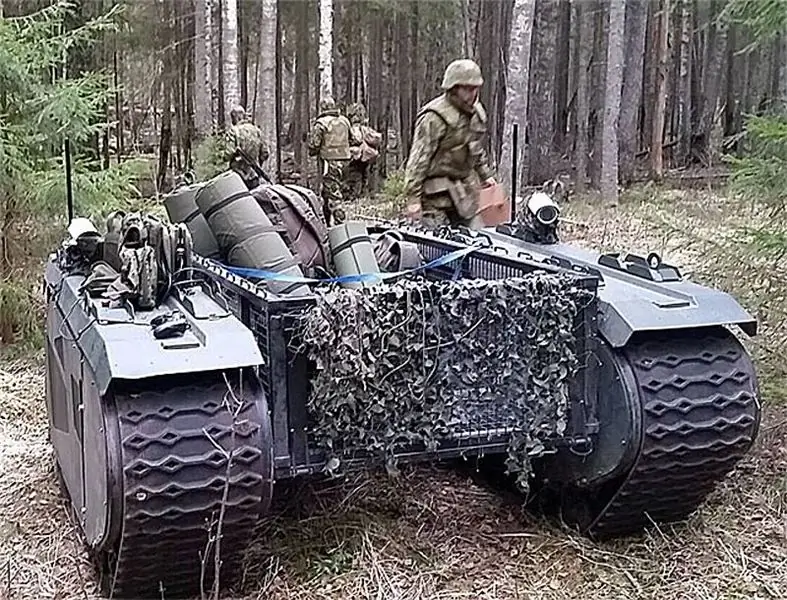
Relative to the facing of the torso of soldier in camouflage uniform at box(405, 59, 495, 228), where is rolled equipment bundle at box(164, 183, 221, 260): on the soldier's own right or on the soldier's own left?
on the soldier's own right

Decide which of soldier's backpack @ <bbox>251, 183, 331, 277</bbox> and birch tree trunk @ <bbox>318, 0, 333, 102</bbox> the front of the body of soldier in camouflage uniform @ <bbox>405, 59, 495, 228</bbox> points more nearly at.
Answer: the soldier's backpack

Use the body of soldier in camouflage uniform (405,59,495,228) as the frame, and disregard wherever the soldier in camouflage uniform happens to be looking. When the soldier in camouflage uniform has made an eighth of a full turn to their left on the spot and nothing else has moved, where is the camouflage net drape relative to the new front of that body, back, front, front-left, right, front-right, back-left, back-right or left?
right

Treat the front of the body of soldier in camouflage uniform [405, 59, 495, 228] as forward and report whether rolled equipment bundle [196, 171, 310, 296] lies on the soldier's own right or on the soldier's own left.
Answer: on the soldier's own right
